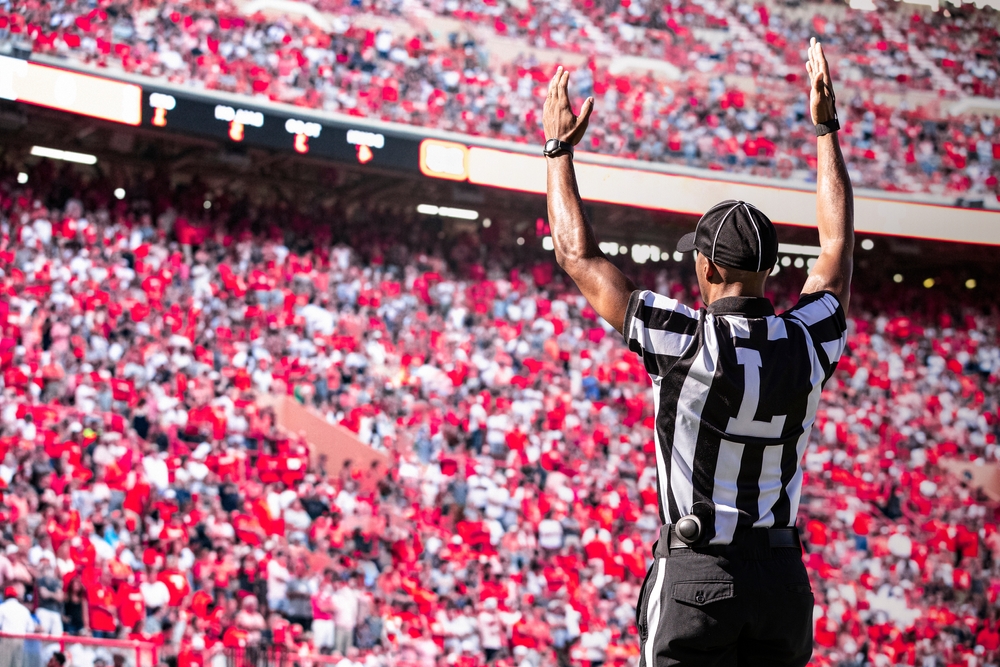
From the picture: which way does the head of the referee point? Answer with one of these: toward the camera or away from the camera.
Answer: away from the camera

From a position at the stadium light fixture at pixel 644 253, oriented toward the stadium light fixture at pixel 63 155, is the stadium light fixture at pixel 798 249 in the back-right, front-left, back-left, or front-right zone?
back-left

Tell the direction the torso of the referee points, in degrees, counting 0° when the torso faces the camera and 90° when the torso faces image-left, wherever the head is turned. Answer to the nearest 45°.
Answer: approximately 135°

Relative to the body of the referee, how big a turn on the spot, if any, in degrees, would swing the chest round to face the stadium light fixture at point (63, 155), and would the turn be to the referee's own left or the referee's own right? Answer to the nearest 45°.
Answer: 0° — they already face it

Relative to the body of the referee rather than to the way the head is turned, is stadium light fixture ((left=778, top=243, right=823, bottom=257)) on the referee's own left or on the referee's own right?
on the referee's own right

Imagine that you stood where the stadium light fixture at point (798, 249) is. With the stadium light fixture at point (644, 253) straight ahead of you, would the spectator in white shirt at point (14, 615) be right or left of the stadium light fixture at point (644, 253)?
left

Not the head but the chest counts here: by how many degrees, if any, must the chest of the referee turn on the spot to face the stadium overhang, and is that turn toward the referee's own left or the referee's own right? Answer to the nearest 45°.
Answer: approximately 45° to the referee's own right
